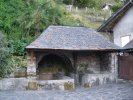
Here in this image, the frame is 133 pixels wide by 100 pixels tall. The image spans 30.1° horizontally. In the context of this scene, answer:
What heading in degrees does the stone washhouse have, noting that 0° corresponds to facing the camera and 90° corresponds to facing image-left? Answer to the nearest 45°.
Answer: approximately 0°
